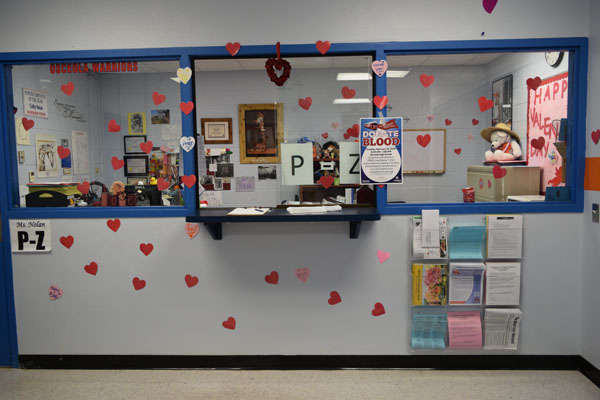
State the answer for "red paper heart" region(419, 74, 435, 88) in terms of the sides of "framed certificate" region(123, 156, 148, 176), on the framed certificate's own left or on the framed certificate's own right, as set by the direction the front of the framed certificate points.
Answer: on the framed certificate's own left

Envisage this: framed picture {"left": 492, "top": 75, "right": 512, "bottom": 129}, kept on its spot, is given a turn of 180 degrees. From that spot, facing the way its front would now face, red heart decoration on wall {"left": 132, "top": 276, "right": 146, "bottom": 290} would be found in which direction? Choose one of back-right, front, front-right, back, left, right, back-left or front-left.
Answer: back

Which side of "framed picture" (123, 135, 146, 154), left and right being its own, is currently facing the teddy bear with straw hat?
left

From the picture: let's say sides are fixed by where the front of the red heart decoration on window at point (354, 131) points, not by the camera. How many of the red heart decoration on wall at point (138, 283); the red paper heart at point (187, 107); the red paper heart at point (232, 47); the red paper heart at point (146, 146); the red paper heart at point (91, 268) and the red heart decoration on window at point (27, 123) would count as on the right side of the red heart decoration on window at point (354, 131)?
6

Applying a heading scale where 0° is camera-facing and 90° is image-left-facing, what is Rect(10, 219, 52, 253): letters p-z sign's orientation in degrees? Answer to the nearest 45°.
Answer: approximately 0°

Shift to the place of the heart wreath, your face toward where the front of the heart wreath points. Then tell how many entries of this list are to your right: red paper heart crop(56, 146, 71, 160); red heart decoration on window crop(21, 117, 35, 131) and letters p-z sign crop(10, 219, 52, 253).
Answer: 3

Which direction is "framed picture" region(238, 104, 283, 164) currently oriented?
toward the camera

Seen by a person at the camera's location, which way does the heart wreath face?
facing the viewer

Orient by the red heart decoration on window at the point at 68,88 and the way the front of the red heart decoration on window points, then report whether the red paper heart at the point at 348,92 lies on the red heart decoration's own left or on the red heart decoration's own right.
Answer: on the red heart decoration's own left

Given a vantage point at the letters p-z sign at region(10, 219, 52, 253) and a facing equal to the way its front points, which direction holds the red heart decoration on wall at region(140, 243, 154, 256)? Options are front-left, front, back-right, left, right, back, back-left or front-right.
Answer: front-left

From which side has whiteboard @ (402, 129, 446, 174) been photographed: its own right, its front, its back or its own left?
front

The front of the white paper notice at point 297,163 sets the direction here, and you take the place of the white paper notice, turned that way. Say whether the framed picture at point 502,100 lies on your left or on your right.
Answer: on your left
